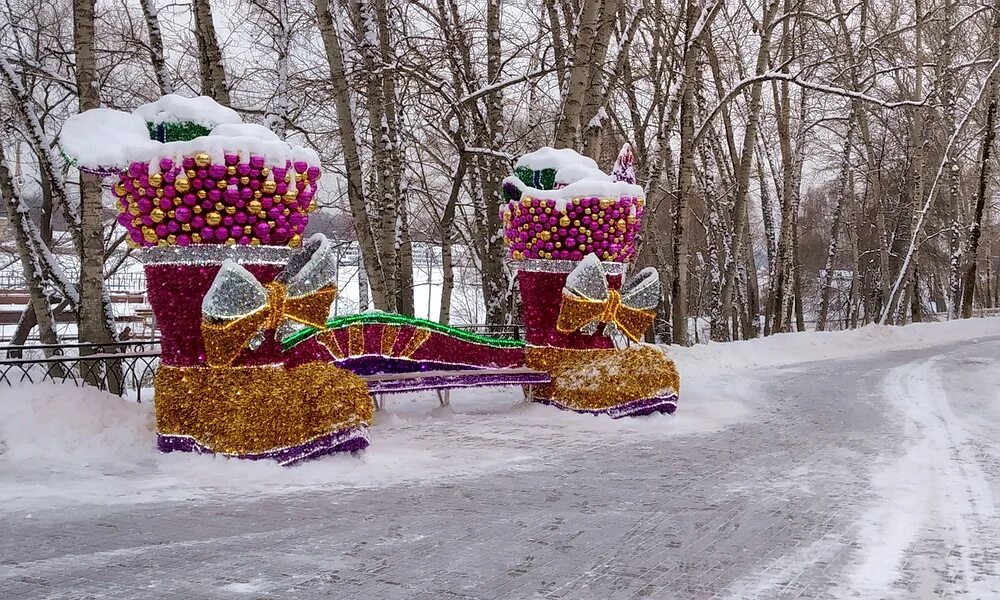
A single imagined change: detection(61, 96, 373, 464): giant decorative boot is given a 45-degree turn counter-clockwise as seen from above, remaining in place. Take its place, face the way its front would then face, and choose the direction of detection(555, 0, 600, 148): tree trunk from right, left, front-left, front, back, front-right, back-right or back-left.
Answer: front-left

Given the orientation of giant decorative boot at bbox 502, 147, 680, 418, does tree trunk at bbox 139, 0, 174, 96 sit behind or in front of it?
behind

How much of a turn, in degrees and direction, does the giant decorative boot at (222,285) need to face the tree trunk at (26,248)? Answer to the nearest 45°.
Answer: approximately 135° to its left

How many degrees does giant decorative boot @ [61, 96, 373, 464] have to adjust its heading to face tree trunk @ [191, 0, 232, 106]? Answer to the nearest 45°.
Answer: approximately 135° to its left

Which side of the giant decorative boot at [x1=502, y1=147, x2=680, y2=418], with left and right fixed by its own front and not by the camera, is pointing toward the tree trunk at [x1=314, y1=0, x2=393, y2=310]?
back

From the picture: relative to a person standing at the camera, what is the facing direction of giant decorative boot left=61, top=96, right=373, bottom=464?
facing the viewer and to the right of the viewer

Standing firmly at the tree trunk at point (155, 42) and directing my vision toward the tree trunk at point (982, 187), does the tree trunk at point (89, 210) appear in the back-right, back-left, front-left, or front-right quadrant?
back-right

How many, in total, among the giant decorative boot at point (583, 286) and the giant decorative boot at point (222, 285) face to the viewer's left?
0

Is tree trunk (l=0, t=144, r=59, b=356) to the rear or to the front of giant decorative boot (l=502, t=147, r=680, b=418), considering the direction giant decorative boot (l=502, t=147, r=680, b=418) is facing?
to the rear

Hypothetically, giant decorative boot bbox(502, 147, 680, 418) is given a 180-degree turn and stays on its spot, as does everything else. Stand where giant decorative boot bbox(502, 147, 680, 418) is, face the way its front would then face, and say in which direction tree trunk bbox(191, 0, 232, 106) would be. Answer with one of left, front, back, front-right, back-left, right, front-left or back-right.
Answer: front-left
